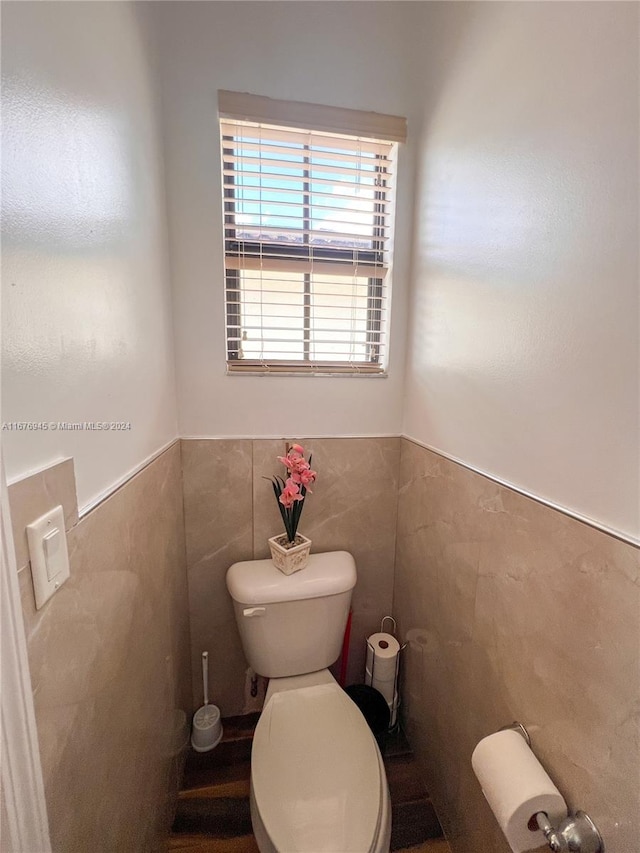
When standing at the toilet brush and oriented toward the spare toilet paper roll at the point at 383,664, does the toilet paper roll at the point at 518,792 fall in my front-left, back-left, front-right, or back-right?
front-right

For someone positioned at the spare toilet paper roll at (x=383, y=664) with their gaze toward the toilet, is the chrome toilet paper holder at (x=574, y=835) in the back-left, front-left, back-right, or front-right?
front-left

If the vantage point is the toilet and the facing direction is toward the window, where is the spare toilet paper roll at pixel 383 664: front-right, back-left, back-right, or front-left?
front-right

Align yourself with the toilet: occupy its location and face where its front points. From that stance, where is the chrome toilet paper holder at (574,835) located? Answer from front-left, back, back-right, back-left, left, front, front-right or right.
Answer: front-left

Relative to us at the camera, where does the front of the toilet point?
facing the viewer
